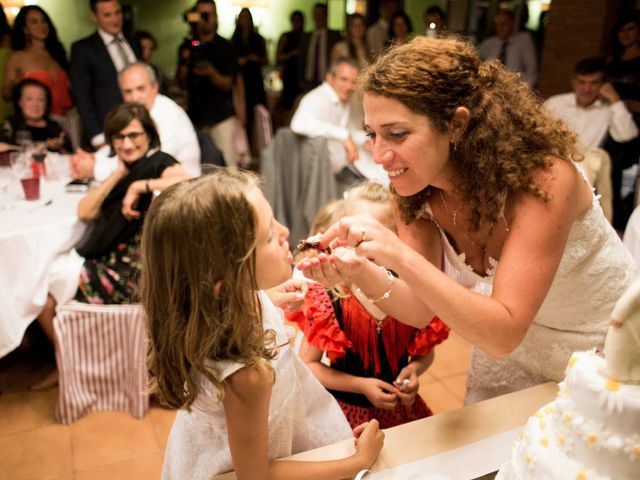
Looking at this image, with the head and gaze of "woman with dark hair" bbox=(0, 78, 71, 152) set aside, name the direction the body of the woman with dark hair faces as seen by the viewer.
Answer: toward the camera

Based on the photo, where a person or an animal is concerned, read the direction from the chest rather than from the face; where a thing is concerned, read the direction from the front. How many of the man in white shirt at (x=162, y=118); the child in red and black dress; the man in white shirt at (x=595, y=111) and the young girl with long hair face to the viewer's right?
1

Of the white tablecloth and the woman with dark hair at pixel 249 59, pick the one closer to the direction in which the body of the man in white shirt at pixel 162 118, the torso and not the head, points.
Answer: the white tablecloth

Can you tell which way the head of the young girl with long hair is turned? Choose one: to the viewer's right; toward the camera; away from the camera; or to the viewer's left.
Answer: to the viewer's right

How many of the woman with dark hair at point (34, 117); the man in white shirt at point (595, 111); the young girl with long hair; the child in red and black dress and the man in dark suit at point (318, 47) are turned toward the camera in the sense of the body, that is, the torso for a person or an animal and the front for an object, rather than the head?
4

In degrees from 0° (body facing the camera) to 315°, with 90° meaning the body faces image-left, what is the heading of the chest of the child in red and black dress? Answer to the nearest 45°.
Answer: approximately 0°

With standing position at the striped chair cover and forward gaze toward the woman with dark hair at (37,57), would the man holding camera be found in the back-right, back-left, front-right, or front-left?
front-right

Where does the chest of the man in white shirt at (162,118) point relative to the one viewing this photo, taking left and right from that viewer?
facing the viewer and to the left of the viewer

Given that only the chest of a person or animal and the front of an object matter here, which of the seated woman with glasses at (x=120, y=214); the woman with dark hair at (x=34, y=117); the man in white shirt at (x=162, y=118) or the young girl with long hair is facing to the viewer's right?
the young girl with long hair

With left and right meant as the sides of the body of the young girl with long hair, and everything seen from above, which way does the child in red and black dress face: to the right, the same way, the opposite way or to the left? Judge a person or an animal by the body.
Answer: to the right

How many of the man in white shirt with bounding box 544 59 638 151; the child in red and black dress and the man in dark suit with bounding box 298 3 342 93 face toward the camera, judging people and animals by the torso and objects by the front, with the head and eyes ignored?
3

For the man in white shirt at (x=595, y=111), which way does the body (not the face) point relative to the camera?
toward the camera

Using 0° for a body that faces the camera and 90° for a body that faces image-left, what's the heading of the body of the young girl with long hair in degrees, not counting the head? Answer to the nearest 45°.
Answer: approximately 270°

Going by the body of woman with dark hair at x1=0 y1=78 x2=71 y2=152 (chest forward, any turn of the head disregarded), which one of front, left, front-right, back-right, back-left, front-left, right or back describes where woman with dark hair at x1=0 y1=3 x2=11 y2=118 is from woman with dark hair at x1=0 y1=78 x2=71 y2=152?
back

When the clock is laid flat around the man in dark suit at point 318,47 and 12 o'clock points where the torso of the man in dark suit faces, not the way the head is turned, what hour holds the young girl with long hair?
The young girl with long hair is roughly at 12 o'clock from the man in dark suit.

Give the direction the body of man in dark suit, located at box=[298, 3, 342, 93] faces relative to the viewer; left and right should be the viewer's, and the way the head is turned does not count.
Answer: facing the viewer

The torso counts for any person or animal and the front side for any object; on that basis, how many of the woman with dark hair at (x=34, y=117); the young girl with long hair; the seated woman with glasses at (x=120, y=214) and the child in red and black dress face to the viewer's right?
1
